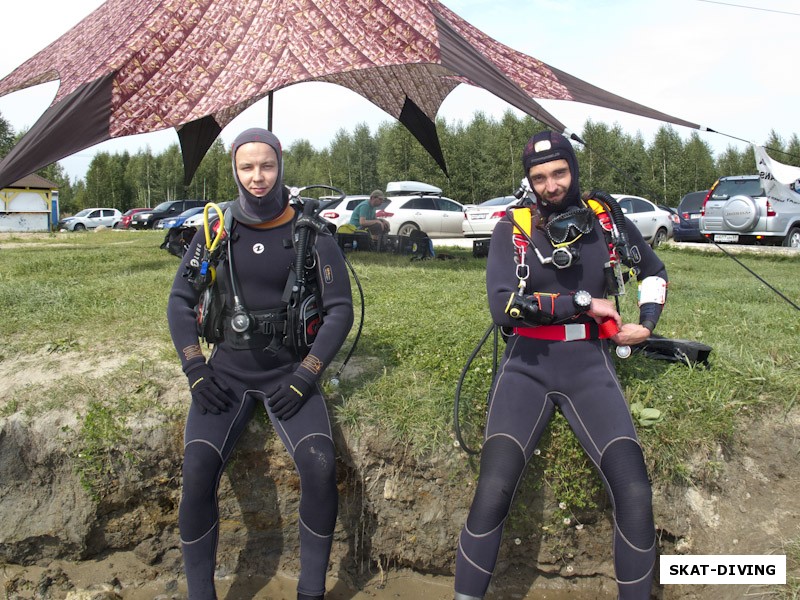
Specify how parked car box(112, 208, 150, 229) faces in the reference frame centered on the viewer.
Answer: facing the viewer and to the left of the viewer

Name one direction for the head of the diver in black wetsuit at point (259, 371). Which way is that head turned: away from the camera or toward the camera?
toward the camera

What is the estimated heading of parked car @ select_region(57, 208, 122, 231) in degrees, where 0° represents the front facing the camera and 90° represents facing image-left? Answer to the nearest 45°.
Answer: approximately 45°

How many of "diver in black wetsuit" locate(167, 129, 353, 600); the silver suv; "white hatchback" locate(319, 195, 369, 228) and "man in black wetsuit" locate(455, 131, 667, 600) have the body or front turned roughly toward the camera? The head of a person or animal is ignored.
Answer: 2

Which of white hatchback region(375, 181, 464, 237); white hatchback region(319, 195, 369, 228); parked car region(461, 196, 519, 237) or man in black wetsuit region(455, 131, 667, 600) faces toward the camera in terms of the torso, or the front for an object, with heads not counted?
the man in black wetsuit

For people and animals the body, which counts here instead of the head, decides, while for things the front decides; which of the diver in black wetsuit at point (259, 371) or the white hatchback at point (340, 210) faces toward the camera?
the diver in black wetsuit

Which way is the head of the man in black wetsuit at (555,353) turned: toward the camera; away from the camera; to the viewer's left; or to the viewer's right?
toward the camera

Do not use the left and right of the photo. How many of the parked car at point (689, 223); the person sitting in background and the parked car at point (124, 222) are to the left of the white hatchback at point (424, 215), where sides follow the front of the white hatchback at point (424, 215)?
1
